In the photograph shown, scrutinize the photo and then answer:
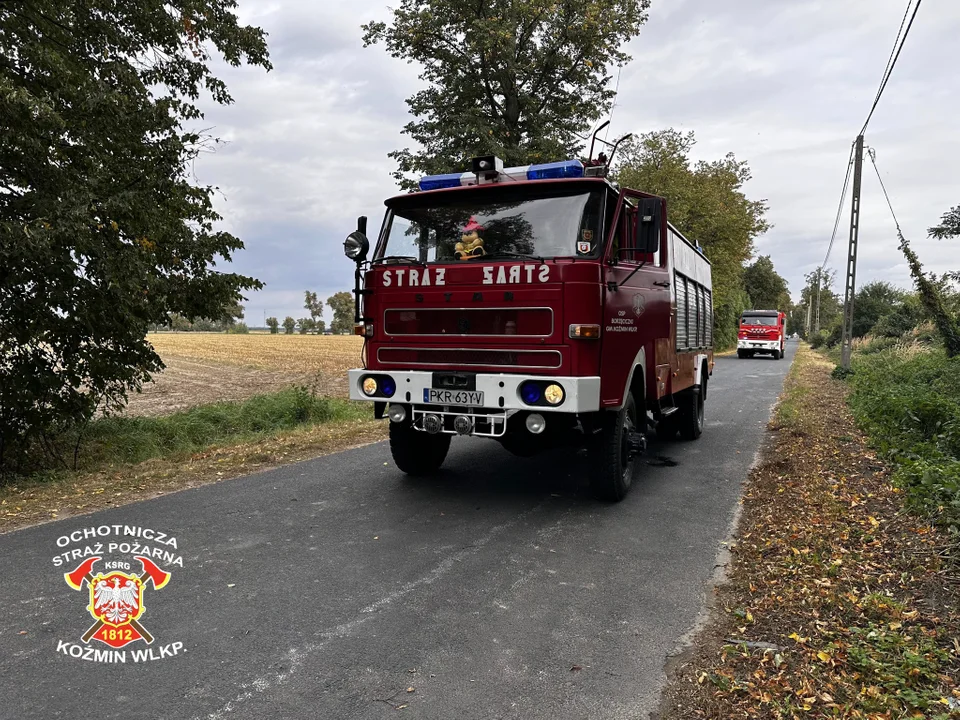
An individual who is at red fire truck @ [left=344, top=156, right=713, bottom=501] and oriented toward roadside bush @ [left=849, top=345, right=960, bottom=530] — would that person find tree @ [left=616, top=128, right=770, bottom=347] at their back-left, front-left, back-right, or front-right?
front-left

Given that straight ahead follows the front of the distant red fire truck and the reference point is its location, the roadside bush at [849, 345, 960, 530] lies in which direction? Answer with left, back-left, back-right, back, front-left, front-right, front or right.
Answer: front

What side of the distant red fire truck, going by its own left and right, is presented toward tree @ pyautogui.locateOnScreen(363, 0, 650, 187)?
front

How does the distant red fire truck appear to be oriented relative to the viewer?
toward the camera

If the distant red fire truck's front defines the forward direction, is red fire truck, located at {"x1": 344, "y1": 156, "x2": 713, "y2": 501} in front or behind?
in front

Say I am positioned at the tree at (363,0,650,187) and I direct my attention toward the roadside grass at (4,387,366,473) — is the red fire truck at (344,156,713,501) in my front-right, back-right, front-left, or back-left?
front-left

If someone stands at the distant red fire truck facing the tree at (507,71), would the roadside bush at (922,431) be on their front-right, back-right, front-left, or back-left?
front-left

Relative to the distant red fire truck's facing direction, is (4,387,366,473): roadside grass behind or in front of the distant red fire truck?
in front

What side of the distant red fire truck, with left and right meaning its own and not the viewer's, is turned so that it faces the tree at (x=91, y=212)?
front
